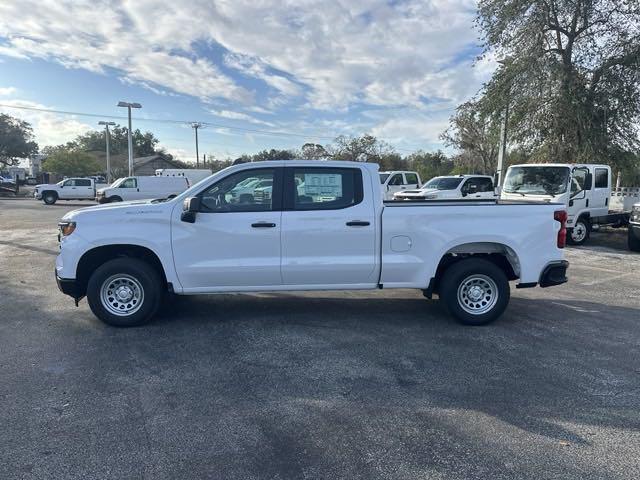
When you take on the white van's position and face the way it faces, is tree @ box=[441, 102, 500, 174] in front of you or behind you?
behind

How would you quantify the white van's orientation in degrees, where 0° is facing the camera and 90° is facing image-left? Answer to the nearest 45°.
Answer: approximately 45°

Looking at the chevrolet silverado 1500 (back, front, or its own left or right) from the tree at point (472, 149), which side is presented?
right

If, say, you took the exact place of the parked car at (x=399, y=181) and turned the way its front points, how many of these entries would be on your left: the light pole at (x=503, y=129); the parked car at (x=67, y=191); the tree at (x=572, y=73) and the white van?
2

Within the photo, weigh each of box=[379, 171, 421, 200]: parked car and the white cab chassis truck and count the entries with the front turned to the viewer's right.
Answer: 0

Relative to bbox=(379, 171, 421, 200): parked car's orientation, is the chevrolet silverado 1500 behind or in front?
in front

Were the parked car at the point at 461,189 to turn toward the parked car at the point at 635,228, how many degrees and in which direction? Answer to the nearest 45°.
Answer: approximately 90° to its left

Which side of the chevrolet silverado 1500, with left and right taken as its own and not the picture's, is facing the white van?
right

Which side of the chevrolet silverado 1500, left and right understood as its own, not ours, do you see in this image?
left
